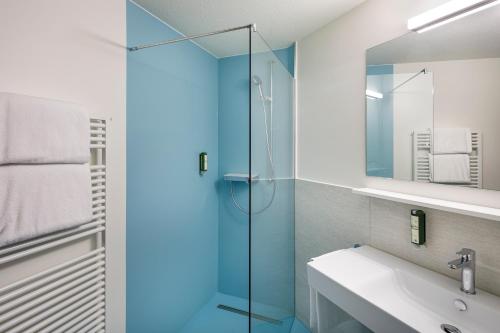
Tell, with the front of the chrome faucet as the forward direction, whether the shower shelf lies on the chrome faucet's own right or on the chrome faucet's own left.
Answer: on the chrome faucet's own right

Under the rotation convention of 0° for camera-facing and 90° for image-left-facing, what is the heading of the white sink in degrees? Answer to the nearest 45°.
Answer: approximately 45°

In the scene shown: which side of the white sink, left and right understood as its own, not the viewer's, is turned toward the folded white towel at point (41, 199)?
front

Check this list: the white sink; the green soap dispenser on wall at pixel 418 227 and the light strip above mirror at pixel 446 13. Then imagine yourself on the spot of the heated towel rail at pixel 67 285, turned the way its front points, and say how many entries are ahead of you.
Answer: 3

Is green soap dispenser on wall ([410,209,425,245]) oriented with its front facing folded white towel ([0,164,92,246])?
yes

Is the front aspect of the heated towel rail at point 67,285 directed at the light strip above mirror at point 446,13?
yes

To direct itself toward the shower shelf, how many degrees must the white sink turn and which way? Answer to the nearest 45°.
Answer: approximately 90° to its right

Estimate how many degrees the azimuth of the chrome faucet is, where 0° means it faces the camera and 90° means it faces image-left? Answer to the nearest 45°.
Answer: approximately 45°

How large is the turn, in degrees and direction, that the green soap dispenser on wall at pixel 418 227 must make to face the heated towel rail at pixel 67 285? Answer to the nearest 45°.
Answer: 0° — it already faces it

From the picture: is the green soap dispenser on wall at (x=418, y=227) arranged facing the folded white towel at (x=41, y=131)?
yes

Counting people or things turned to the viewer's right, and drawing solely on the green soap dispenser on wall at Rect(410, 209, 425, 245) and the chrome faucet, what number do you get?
0

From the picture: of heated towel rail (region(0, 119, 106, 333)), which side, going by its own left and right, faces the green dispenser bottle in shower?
left

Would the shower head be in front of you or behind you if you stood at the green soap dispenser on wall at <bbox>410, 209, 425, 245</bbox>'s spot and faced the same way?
in front

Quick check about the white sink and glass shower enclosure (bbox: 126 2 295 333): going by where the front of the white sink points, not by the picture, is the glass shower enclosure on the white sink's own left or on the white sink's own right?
on the white sink's own right
